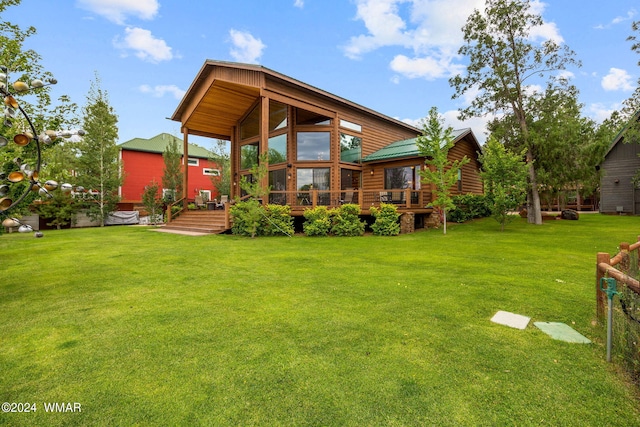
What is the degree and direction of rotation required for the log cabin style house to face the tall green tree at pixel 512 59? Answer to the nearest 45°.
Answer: approximately 135° to its left

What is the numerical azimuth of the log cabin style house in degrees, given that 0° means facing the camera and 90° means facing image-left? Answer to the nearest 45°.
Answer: approximately 45°

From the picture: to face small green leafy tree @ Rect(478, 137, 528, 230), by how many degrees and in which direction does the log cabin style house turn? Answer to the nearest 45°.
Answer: approximately 135° to its left

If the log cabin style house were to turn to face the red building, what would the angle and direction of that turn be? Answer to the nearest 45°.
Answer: approximately 90° to its right

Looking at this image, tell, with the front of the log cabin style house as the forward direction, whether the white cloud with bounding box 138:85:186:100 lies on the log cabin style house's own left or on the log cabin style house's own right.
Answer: on the log cabin style house's own right

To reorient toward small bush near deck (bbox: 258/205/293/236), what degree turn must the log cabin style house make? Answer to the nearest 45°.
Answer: approximately 45° to its left

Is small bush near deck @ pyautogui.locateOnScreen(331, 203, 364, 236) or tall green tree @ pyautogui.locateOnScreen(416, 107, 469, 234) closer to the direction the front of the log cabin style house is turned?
the small bush near deck

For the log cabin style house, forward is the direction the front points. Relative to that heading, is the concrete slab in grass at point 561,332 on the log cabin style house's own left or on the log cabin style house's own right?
on the log cabin style house's own left

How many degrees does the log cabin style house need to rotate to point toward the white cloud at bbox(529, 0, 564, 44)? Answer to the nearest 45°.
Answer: approximately 135° to its left

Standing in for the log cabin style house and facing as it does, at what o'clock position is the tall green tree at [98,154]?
The tall green tree is roughly at 2 o'clock from the log cabin style house.

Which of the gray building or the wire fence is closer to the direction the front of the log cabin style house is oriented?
the wire fence

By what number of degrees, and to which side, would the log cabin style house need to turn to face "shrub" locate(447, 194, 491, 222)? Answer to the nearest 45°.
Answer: approximately 135° to its left

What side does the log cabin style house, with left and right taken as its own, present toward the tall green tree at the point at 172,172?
right
